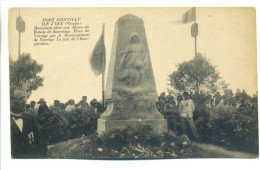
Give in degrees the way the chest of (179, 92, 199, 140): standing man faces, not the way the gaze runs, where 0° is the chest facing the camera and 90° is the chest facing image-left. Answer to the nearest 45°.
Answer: approximately 0°

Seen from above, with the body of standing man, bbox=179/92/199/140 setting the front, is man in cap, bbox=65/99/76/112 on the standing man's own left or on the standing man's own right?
on the standing man's own right

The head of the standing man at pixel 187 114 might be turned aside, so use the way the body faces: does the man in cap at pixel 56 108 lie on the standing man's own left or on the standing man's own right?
on the standing man's own right

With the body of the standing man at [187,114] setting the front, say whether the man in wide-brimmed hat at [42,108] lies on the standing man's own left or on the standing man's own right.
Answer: on the standing man's own right

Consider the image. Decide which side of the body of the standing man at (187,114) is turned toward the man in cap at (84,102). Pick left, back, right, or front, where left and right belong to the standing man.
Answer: right
